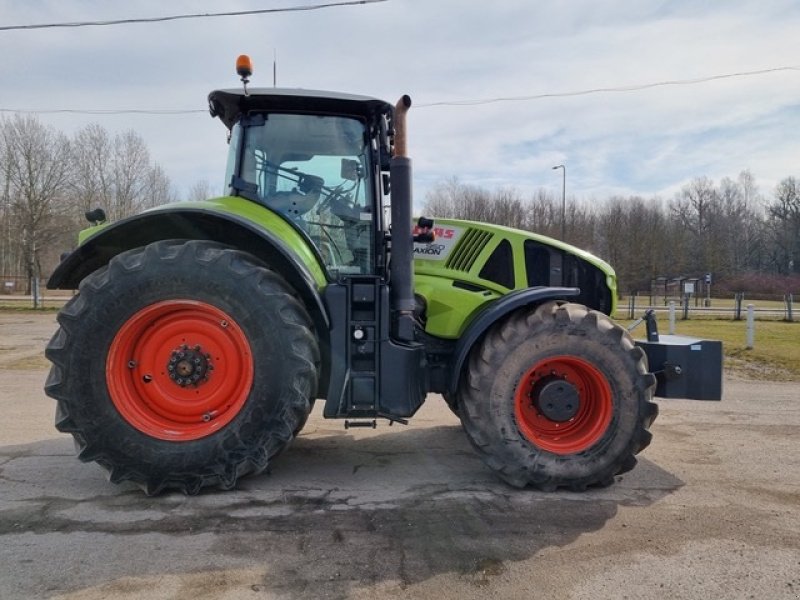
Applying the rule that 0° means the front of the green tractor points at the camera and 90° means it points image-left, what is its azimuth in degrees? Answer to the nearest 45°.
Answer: approximately 270°
